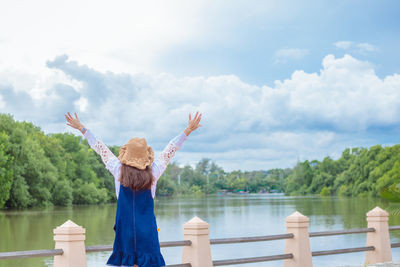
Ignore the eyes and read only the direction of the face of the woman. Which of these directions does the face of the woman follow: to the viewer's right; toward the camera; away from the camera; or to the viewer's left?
away from the camera

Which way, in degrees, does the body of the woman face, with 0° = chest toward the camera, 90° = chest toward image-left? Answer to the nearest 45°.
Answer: approximately 180°
